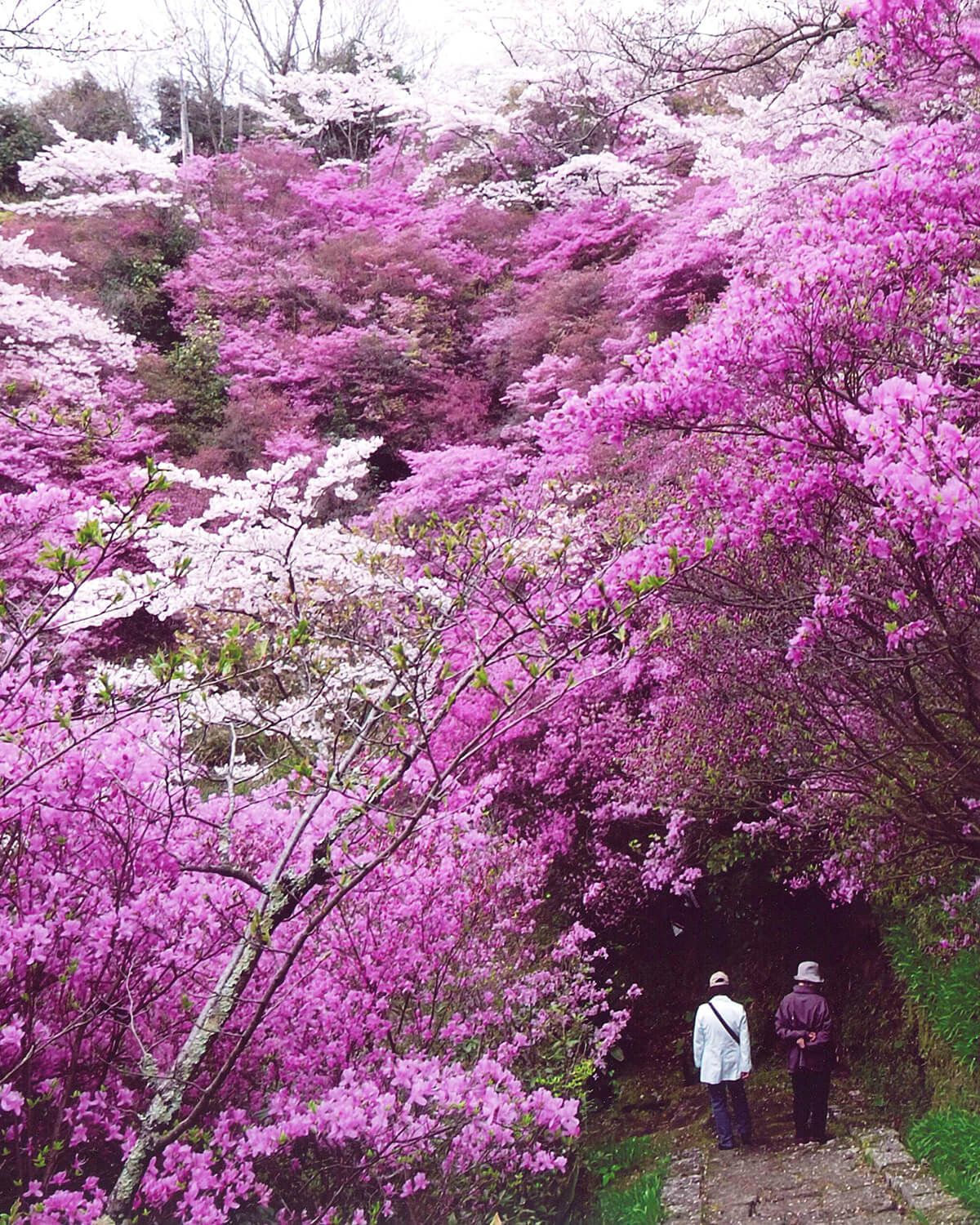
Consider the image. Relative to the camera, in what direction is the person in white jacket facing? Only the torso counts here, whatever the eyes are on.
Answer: away from the camera

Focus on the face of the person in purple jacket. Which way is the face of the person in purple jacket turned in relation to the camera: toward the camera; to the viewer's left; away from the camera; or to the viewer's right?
away from the camera

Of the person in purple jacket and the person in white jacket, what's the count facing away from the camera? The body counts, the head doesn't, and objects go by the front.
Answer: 2

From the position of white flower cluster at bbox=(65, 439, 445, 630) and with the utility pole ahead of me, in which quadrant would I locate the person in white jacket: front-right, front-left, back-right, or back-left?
back-right

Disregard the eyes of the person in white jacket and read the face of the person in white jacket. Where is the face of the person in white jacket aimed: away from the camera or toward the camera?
away from the camera

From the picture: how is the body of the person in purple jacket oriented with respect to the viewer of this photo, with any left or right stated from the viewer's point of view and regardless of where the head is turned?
facing away from the viewer
